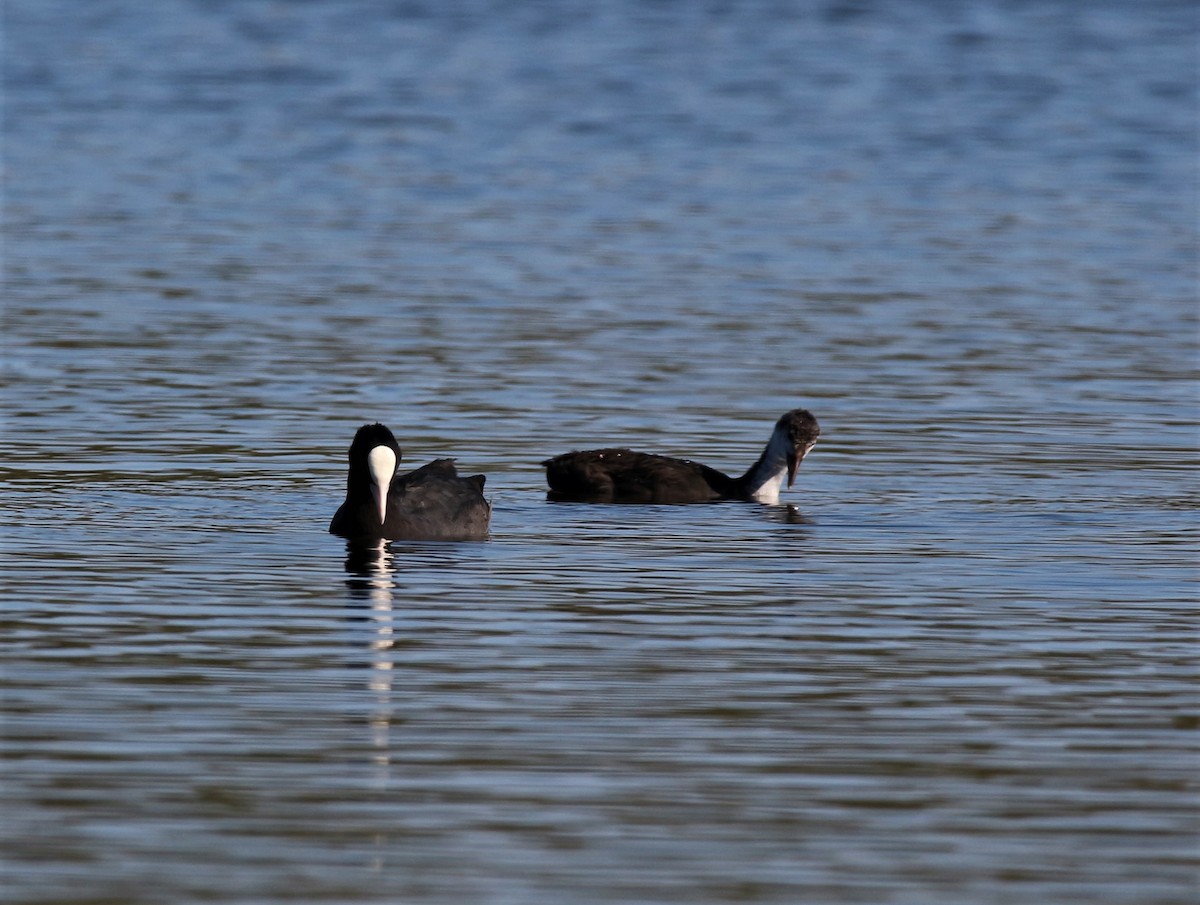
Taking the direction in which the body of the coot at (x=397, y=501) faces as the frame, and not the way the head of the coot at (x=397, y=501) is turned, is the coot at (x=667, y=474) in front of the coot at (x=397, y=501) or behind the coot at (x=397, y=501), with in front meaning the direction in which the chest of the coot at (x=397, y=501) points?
behind

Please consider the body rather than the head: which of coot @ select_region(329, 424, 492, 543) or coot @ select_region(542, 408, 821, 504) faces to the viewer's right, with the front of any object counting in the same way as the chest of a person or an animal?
coot @ select_region(542, 408, 821, 504)

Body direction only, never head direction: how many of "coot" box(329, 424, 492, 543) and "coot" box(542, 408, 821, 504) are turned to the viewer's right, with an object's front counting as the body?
1

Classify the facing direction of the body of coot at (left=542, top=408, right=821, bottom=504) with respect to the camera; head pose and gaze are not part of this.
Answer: to the viewer's right

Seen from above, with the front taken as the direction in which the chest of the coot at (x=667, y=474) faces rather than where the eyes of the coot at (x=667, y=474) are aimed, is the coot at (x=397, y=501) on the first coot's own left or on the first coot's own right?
on the first coot's own right

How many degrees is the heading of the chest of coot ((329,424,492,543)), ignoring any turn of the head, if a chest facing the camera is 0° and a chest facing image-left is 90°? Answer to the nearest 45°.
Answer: approximately 45°
